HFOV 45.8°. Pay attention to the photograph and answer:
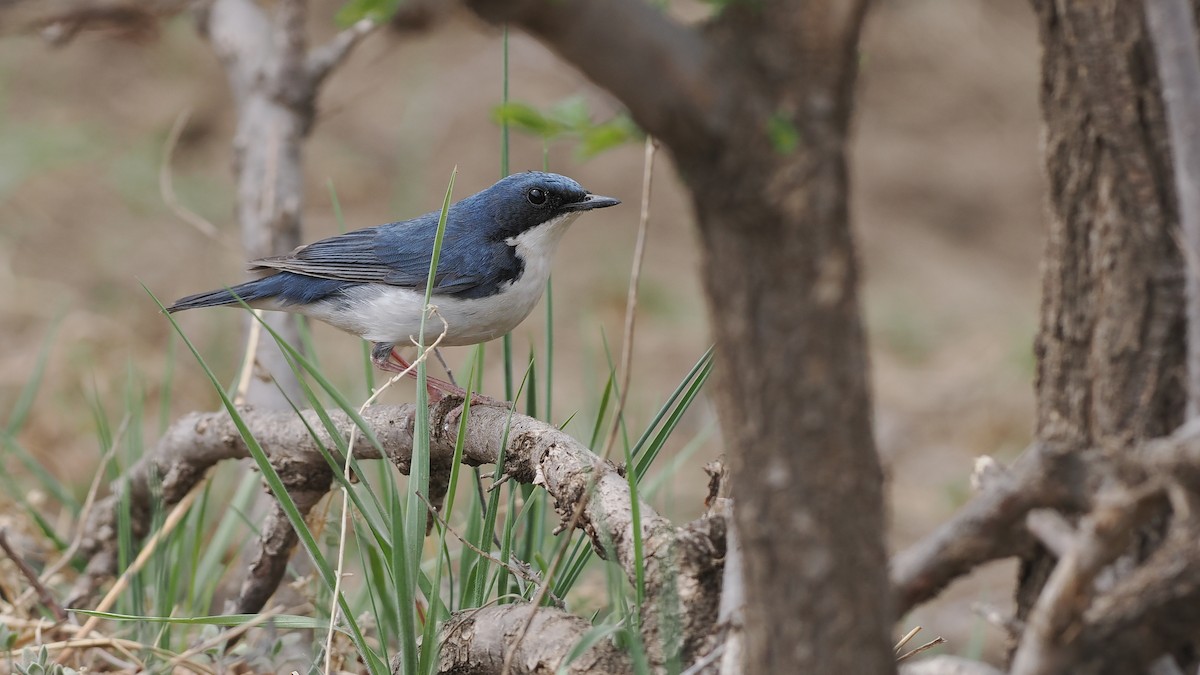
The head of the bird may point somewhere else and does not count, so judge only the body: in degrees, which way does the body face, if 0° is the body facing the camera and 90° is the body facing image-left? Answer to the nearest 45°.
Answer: approximately 270°

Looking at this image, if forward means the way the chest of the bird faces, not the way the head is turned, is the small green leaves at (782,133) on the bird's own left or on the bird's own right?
on the bird's own right

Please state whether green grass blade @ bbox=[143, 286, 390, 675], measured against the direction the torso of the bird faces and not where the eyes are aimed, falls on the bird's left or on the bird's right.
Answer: on the bird's right

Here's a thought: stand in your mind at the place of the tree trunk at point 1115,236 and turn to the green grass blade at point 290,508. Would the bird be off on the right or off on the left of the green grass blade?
right
